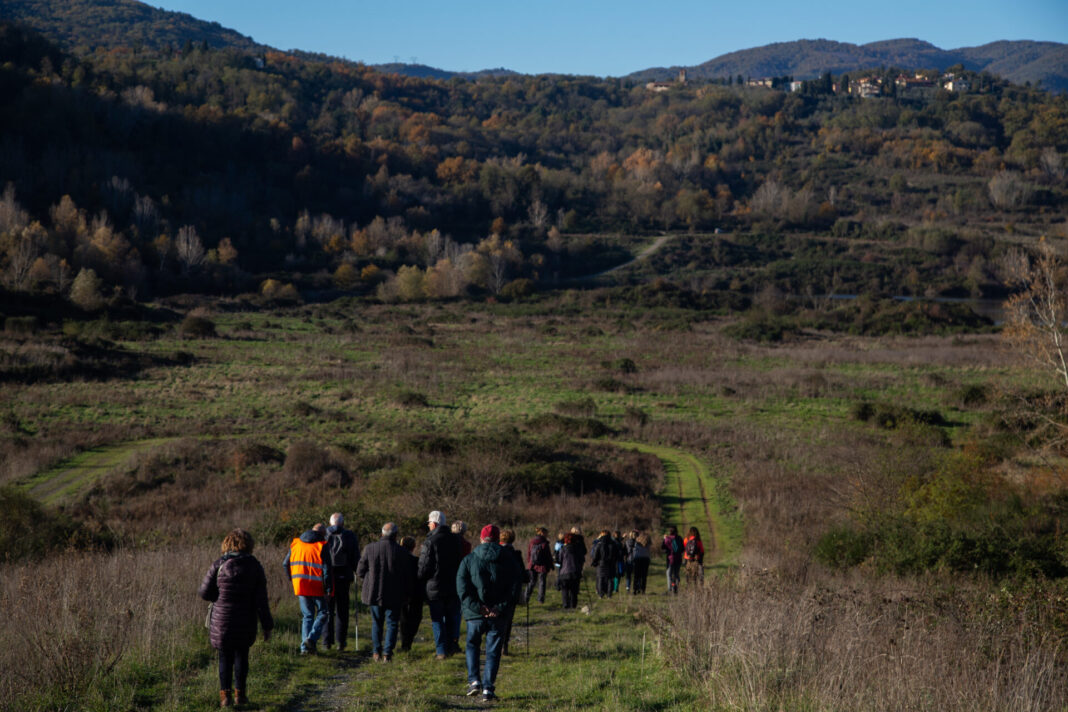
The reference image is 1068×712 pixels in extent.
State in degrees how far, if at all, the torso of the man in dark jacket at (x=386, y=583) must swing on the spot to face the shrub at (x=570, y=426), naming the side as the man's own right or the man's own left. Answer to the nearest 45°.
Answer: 0° — they already face it

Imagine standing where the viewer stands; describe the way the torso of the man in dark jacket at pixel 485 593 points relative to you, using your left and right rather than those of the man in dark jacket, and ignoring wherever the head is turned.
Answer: facing away from the viewer

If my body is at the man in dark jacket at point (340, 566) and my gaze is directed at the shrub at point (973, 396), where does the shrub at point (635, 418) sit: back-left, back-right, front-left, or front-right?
front-left

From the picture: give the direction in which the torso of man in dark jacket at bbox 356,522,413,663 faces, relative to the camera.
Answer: away from the camera

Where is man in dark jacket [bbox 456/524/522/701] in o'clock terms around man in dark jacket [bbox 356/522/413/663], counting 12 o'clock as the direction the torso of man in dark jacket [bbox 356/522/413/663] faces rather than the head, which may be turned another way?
man in dark jacket [bbox 456/524/522/701] is roughly at 5 o'clock from man in dark jacket [bbox 356/522/413/663].

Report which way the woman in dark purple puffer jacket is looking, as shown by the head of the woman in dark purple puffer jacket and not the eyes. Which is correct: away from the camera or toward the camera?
away from the camera

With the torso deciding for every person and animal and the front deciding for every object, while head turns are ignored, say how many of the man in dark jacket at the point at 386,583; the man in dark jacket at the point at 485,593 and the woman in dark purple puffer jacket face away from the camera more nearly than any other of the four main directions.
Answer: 3

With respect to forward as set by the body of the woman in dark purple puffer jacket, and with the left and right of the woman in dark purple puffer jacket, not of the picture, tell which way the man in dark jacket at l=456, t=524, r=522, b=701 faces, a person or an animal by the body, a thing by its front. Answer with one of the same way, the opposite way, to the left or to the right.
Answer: the same way

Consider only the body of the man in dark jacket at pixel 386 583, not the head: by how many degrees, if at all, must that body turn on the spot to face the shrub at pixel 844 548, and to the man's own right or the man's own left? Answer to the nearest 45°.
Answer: approximately 45° to the man's own right

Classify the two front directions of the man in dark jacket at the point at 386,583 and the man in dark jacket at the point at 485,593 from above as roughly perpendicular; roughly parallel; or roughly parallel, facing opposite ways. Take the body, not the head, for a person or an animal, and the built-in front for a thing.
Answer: roughly parallel

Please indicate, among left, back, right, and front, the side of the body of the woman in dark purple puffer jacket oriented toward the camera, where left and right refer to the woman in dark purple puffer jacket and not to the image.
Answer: back

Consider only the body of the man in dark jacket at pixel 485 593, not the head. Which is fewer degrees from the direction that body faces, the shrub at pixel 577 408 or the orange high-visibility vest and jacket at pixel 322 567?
the shrub
